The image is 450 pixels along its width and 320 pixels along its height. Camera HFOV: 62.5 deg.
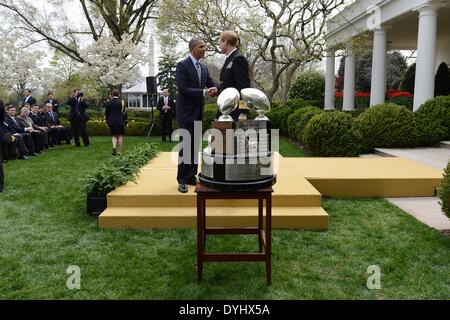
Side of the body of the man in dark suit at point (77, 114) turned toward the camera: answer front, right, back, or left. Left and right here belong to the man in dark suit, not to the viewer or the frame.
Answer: front

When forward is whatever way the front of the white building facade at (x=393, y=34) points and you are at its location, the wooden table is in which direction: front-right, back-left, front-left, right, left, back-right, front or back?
front-left

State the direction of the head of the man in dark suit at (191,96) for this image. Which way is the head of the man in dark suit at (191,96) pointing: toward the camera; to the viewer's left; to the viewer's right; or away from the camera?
to the viewer's right

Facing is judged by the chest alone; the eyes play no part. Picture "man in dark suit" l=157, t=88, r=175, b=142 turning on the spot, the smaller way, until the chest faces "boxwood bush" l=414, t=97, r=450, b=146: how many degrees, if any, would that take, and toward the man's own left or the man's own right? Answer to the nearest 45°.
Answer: approximately 45° to the man's own left

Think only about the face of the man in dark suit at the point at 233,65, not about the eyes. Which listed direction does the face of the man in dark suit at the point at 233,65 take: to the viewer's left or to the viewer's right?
to the viewer's left

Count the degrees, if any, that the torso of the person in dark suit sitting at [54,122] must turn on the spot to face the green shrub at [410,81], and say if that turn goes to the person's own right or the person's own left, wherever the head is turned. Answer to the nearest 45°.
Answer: approximately 45° to the person's own left

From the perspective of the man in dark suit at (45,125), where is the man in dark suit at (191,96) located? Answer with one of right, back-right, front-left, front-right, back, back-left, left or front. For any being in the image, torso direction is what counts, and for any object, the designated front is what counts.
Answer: front-right

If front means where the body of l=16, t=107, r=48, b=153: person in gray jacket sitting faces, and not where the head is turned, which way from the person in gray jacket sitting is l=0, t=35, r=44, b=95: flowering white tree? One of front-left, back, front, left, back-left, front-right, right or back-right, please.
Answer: back-left

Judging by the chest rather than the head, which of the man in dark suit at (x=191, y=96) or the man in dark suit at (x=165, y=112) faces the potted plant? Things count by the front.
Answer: the man in dark suit at (x=165, y=112)

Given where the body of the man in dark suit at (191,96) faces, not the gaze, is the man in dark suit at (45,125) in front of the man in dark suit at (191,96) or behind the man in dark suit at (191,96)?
behind

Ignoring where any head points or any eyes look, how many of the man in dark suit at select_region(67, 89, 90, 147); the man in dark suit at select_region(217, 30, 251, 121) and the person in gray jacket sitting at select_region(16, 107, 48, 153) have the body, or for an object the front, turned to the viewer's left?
1

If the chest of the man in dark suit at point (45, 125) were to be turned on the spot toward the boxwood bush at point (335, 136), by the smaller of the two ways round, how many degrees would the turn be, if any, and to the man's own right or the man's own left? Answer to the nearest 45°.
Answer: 0° — they already face it

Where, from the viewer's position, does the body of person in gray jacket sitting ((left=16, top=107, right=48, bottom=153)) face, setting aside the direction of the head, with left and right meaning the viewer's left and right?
facing the viewer and to the right of the viewer

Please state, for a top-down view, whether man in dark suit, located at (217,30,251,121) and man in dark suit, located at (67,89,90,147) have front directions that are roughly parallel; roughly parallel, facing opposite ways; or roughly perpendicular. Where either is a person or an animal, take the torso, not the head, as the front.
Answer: roughly perpendicular

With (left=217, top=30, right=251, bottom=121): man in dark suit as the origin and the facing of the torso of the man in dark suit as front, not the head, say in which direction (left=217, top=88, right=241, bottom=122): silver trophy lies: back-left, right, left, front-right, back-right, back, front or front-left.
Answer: left
